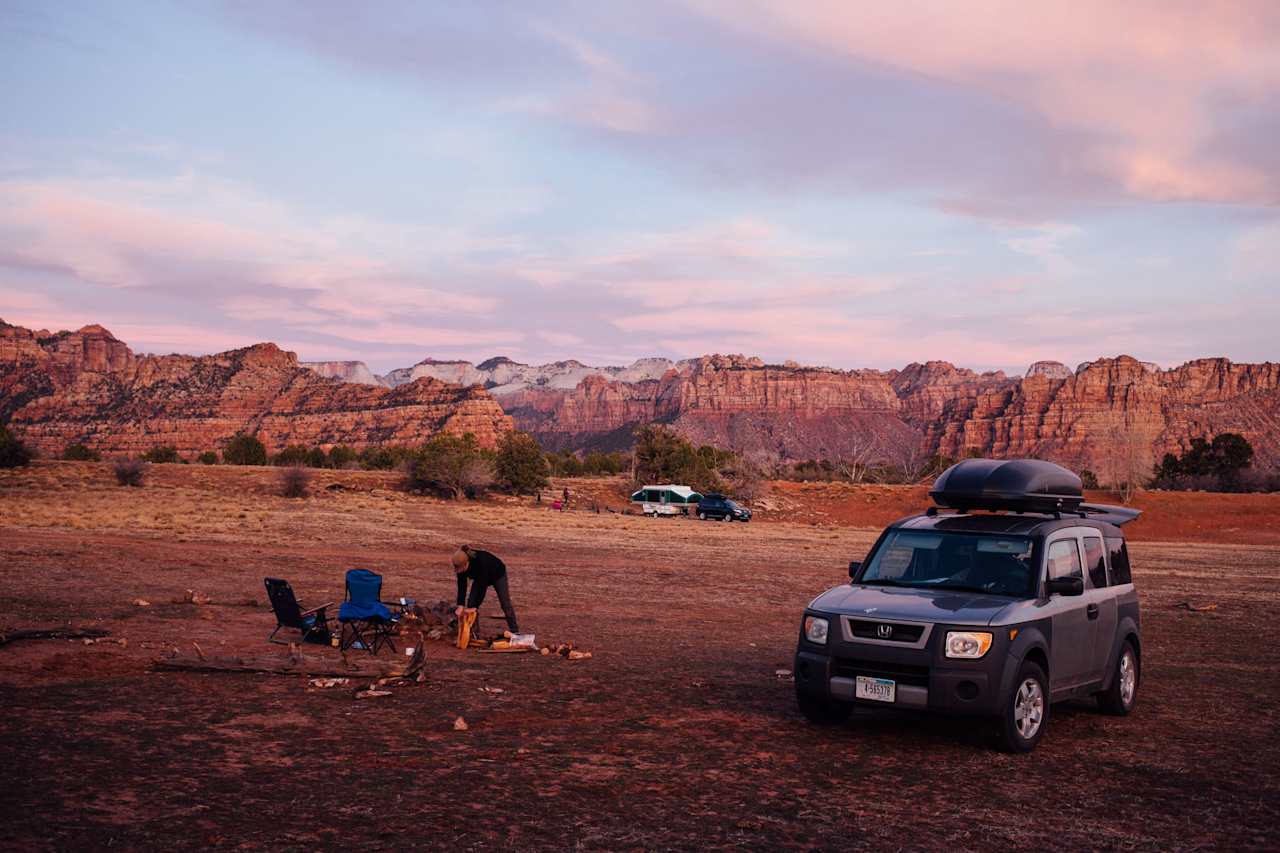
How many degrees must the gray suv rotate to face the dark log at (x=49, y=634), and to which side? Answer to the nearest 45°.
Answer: approximately 45° to its right

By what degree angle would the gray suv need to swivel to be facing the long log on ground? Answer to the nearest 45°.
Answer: approximately 45° to its right

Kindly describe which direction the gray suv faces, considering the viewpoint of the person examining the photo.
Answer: facing the viewer and to the left of the viewer

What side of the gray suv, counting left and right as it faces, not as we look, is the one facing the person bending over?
right

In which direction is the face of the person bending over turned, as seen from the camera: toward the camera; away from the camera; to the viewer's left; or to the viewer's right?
to the viewer's left
